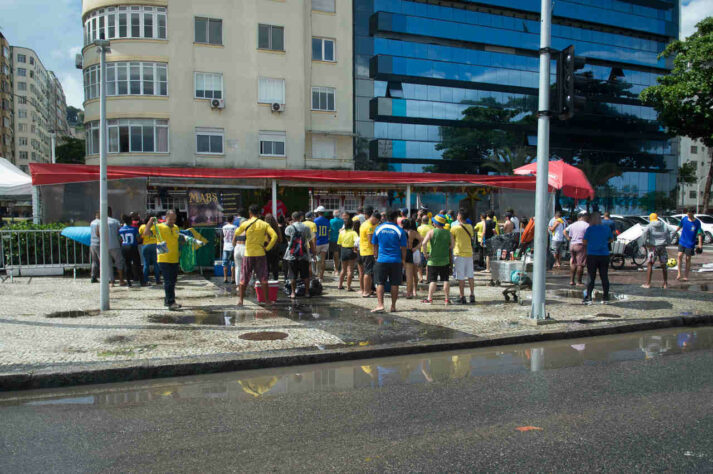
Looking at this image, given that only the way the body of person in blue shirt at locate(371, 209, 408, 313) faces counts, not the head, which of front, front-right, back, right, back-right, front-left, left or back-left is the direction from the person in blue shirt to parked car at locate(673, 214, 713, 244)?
front-right

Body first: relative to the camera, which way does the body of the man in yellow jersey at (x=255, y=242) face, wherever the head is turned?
away from the camera

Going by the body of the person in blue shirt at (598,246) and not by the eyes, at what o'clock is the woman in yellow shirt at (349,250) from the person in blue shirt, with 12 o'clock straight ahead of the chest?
The woman in yellow shirt is roughly at 9 o'clock from the person in blue shirt.

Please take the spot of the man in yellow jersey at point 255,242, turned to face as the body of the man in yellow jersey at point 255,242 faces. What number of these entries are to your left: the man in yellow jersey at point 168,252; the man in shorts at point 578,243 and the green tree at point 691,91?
1

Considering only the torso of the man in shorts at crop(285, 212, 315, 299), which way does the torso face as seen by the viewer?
away from the camera

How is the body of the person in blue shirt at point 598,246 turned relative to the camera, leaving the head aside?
away from the camera
